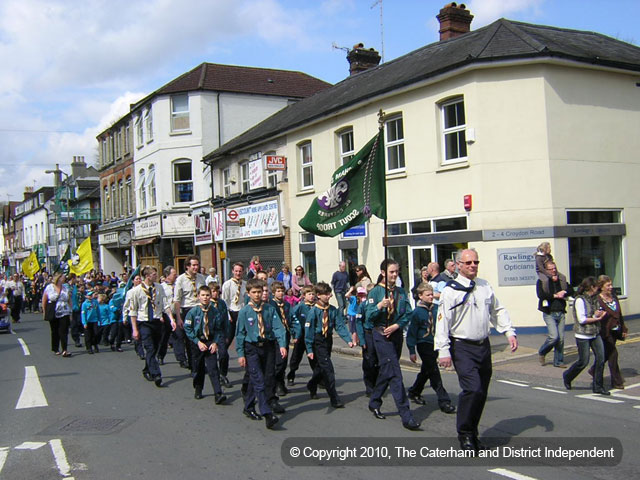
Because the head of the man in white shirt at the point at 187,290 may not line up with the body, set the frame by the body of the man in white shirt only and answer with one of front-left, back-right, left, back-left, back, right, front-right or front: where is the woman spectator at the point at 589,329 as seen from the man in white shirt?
front

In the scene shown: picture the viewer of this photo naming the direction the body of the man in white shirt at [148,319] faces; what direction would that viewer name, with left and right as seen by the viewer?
facing the viewer and to the right of the viewer

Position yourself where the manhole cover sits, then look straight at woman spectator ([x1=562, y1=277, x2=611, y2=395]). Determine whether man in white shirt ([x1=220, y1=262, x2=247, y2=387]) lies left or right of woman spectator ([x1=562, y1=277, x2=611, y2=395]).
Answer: left

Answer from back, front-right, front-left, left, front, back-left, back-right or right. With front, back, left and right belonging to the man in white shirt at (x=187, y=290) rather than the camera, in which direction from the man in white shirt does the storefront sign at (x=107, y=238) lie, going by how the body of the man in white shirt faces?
back-left
